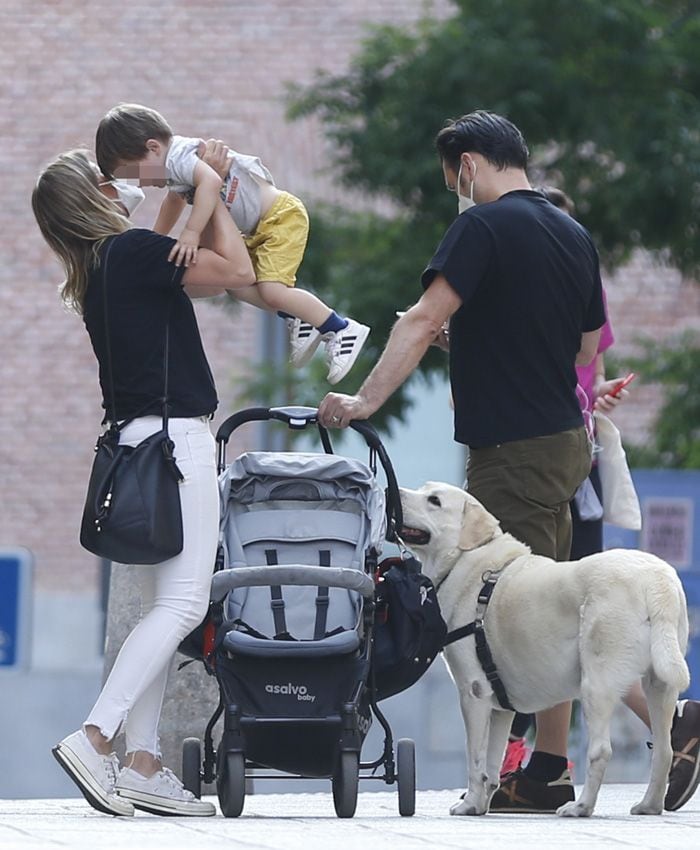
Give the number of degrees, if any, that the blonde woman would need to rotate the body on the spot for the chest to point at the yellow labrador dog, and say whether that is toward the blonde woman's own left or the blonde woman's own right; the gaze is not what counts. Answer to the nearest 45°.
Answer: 0° — they already face it

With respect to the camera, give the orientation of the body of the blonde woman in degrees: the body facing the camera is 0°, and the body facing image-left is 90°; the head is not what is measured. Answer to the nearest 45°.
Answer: approximately 270°

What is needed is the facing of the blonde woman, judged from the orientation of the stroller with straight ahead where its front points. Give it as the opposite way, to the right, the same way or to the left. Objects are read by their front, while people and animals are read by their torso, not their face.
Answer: to the left

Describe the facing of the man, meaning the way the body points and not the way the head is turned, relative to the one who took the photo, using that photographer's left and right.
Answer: facing away from the viewer and to the left of the viewer
